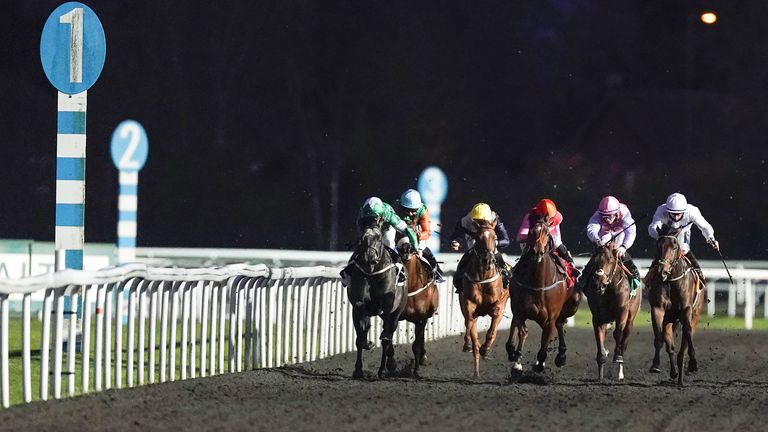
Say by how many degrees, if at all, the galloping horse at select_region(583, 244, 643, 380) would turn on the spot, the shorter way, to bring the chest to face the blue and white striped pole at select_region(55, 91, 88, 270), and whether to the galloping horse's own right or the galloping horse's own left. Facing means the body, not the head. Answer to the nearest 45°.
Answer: approximately 45° to the galloping horse's own right

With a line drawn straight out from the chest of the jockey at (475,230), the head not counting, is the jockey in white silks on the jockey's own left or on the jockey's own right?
on the jockey's own left

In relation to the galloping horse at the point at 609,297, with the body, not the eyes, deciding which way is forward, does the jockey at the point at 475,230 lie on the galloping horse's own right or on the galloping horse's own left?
on the galloping horse's own right
